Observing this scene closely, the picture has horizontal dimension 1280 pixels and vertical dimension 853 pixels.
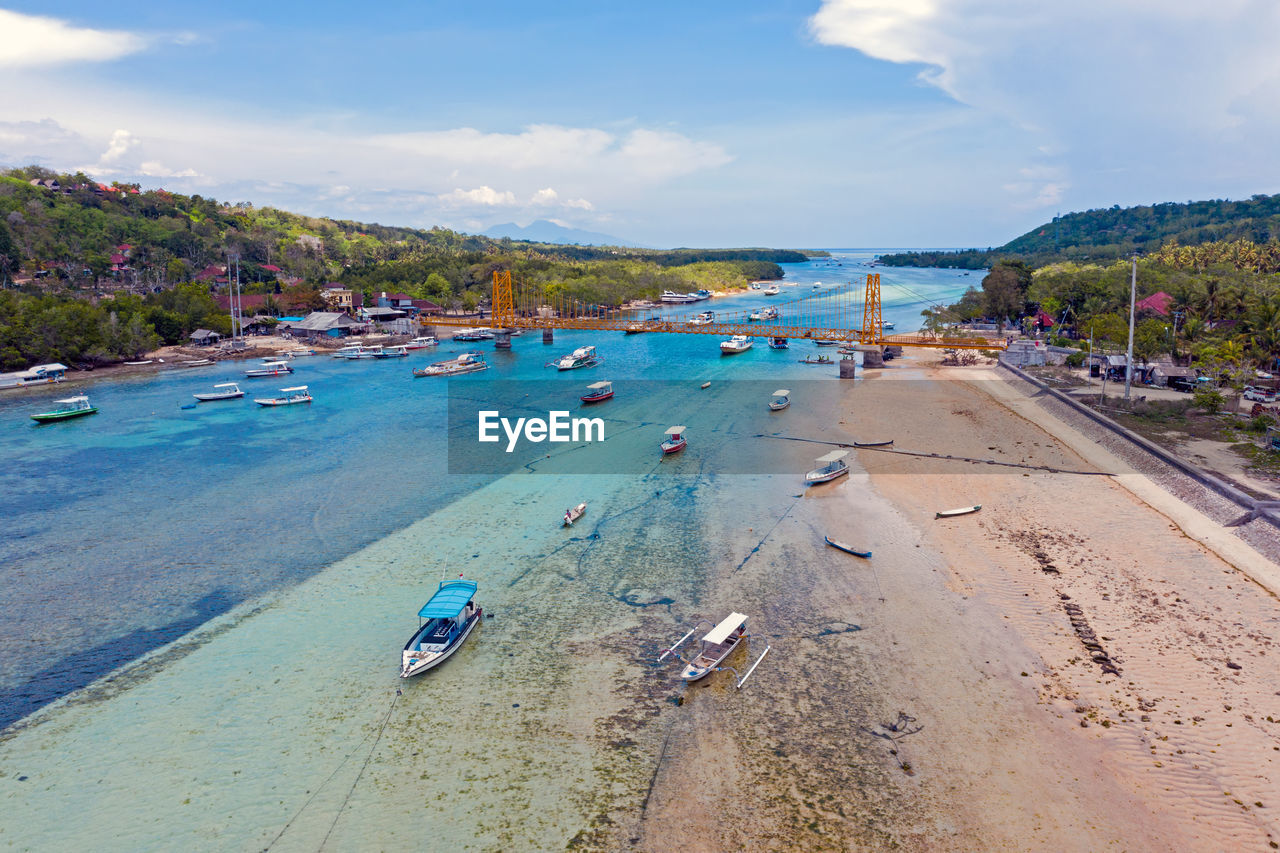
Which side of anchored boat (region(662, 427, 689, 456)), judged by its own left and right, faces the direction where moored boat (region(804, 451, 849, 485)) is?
left

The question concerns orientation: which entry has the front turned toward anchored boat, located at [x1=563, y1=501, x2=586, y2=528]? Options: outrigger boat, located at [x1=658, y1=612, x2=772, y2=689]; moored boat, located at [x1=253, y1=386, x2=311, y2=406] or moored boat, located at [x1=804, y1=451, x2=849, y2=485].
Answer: moored boat, located at [x1=804, y1=451, x2=849, y2=485]

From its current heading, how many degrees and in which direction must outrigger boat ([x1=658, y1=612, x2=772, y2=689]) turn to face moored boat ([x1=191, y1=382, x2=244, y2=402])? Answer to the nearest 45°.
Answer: approximately 90° to its right

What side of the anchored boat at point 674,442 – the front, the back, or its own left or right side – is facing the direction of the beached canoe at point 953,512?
left

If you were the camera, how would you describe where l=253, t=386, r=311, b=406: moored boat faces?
facing to the left of the viewer

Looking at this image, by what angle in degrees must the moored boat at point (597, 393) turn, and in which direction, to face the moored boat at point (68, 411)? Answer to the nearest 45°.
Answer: approximately 45° to its right

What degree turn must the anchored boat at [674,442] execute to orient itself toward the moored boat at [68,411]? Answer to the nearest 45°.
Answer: approximately 45° to its right

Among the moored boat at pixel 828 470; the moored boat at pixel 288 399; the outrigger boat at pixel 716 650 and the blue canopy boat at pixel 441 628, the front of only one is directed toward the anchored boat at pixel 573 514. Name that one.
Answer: the moored boat at pixel 828 470

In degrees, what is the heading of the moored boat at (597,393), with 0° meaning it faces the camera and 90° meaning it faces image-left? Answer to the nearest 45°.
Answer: approximately 45°

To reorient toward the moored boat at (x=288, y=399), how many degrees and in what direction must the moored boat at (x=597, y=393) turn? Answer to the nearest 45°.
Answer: approximately 45° to its right
